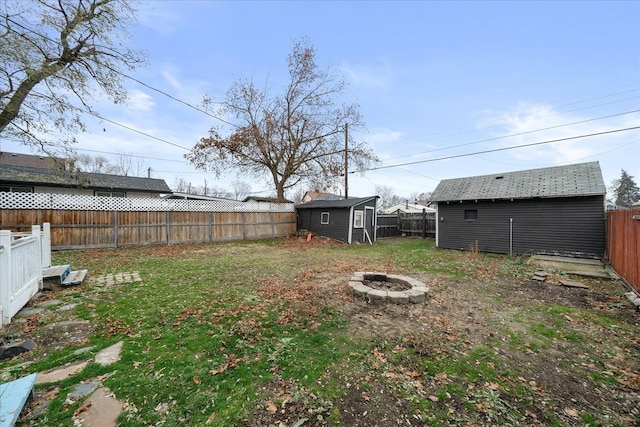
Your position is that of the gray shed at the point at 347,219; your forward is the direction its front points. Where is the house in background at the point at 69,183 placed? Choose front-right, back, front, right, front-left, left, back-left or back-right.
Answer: back-right

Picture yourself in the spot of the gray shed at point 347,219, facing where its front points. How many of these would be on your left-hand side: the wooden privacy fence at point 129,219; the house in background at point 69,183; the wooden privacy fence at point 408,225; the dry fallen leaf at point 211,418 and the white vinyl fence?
1

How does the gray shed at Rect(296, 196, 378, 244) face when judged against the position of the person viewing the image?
facing the viewer and to the right of the viewer

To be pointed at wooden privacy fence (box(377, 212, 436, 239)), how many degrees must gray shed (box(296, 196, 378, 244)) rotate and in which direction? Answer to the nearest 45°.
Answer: approximately 90° to its left

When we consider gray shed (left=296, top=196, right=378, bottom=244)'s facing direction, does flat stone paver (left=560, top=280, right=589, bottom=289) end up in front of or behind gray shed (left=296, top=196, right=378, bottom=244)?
in front

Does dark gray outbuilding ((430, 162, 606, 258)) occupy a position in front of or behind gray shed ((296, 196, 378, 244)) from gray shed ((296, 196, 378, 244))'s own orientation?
in front

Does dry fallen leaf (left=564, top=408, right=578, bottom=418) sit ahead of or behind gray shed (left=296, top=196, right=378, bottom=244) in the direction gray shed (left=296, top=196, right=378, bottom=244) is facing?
ahead

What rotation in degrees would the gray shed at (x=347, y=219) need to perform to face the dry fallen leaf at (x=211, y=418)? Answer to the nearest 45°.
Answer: approximately 45° to its right

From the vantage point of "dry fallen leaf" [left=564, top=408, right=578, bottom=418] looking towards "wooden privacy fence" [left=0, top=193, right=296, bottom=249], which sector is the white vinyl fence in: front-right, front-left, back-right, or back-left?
front-left

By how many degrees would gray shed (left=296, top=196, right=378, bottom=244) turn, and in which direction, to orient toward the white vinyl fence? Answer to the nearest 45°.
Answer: approximately 90° to its right

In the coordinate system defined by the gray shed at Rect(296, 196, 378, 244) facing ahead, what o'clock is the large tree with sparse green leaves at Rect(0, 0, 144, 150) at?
The large tree with sparse green leaves is roughly at 3 o'clock from the gray shed.

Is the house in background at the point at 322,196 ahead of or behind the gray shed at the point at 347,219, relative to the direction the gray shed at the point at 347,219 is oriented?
behind

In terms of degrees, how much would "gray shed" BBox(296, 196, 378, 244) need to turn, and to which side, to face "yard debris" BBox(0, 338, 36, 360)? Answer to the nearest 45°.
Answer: approximately 45° to its right

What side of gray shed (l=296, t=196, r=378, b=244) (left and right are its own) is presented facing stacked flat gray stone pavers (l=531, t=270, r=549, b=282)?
front
